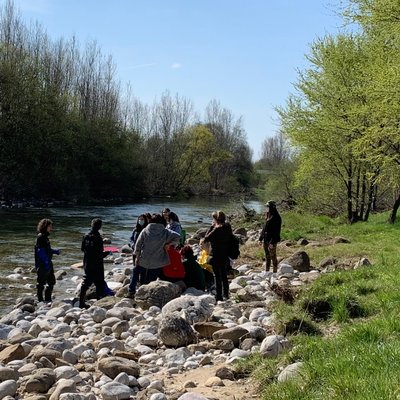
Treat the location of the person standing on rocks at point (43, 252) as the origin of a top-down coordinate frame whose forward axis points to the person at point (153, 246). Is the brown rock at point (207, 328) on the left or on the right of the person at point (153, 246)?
right

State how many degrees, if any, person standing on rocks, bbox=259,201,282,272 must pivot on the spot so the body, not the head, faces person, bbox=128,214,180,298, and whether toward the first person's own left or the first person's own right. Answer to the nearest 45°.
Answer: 0° — they already face them

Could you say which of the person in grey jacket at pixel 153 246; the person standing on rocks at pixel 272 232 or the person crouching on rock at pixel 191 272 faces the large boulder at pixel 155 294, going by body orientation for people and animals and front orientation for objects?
the person standing on rocks

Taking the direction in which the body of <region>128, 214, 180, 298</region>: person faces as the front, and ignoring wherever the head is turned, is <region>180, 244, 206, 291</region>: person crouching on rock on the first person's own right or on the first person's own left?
on the first person's own right

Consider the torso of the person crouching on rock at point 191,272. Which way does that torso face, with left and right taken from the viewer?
facing away from the viewer and to the left of the viewer

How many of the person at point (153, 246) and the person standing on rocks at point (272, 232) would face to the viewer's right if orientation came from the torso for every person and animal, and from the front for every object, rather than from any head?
0

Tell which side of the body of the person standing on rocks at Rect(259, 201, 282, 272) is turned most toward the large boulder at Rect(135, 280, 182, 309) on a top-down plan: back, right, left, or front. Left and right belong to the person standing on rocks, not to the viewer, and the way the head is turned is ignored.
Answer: front

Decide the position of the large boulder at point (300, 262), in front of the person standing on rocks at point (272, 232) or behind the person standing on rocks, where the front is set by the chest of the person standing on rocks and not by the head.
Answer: behind

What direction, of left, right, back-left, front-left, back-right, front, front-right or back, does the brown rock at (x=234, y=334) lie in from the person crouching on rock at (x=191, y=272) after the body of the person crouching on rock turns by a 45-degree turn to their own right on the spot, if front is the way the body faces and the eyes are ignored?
back

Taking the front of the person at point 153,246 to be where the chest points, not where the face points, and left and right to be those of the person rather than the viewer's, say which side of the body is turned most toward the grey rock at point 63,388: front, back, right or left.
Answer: back

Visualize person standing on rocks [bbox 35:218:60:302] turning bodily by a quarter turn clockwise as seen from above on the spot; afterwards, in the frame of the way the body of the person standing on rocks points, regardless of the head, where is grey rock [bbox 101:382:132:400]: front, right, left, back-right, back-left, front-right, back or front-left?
front

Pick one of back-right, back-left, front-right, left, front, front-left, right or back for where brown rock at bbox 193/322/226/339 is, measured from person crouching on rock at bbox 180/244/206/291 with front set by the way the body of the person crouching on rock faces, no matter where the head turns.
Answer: back-left

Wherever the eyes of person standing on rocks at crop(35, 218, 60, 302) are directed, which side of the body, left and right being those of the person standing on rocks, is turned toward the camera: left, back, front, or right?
right

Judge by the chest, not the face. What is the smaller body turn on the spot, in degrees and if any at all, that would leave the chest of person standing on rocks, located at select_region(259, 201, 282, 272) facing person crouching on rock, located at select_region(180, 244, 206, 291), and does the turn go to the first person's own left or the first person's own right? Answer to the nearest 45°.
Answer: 0° — they already face them

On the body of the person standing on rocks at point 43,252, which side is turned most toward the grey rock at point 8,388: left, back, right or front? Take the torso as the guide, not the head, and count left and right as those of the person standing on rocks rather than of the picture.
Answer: right

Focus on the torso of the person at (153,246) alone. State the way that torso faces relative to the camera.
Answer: away from the camera
